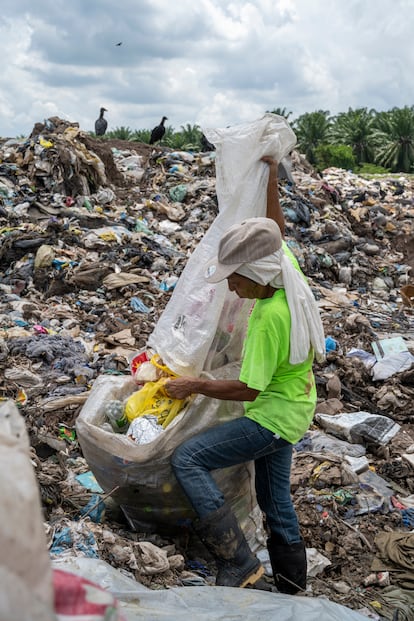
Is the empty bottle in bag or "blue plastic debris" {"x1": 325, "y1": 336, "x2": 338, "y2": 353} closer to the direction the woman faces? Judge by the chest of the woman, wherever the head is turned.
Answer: the empty bottle in bag

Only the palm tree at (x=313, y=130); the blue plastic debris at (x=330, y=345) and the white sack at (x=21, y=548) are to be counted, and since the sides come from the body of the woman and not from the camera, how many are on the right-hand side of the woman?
2

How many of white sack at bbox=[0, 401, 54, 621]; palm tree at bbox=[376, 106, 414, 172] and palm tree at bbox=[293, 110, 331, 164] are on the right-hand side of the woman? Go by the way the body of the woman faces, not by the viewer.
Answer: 2

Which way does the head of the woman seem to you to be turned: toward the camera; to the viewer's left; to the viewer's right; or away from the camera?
to the viewer's left

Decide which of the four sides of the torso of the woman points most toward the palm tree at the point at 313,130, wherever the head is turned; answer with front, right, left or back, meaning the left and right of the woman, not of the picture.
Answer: right

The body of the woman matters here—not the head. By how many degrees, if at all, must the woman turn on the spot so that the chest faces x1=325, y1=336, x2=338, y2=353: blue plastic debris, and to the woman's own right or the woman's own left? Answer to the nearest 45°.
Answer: approximately 90° to the woman's own right

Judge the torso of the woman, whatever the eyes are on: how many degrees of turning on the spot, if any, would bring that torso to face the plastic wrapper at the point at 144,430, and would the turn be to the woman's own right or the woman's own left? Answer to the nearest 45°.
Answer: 0° — they already face it

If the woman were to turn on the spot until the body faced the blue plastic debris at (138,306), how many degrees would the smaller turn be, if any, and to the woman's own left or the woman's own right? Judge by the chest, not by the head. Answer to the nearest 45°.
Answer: approximately 90° to the woman's own right

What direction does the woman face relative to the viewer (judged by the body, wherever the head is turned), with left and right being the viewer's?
facing to the left of the viewer

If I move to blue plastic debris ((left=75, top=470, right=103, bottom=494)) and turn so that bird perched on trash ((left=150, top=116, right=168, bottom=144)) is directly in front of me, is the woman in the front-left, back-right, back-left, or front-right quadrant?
back-right

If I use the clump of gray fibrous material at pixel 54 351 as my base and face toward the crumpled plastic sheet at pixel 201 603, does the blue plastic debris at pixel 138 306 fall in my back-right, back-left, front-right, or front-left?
back-left

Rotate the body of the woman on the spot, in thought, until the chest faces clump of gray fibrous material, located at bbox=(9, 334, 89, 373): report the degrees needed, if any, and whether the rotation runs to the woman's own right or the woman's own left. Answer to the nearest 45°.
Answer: approximately 45° to the woman's own right

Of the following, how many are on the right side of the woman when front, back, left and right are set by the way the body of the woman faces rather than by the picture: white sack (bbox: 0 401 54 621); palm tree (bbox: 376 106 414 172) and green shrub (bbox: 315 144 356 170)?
2

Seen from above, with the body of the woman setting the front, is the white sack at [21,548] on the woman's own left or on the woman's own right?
on the woman's own left
